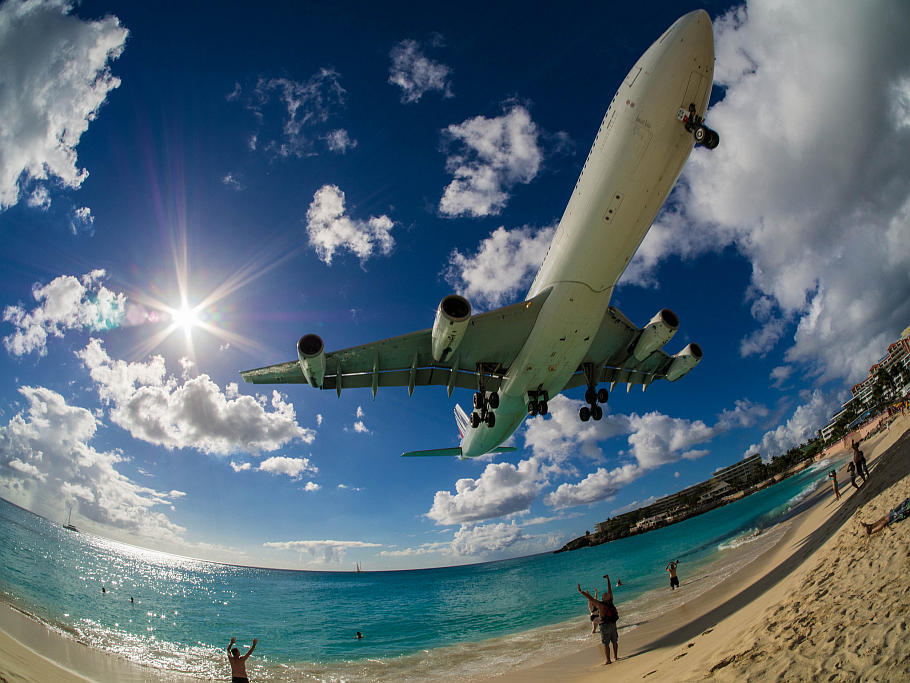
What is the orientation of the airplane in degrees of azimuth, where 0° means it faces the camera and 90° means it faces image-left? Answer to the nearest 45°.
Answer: approximately 315°

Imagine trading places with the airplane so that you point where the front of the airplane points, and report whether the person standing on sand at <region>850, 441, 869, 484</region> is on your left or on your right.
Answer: on your left
